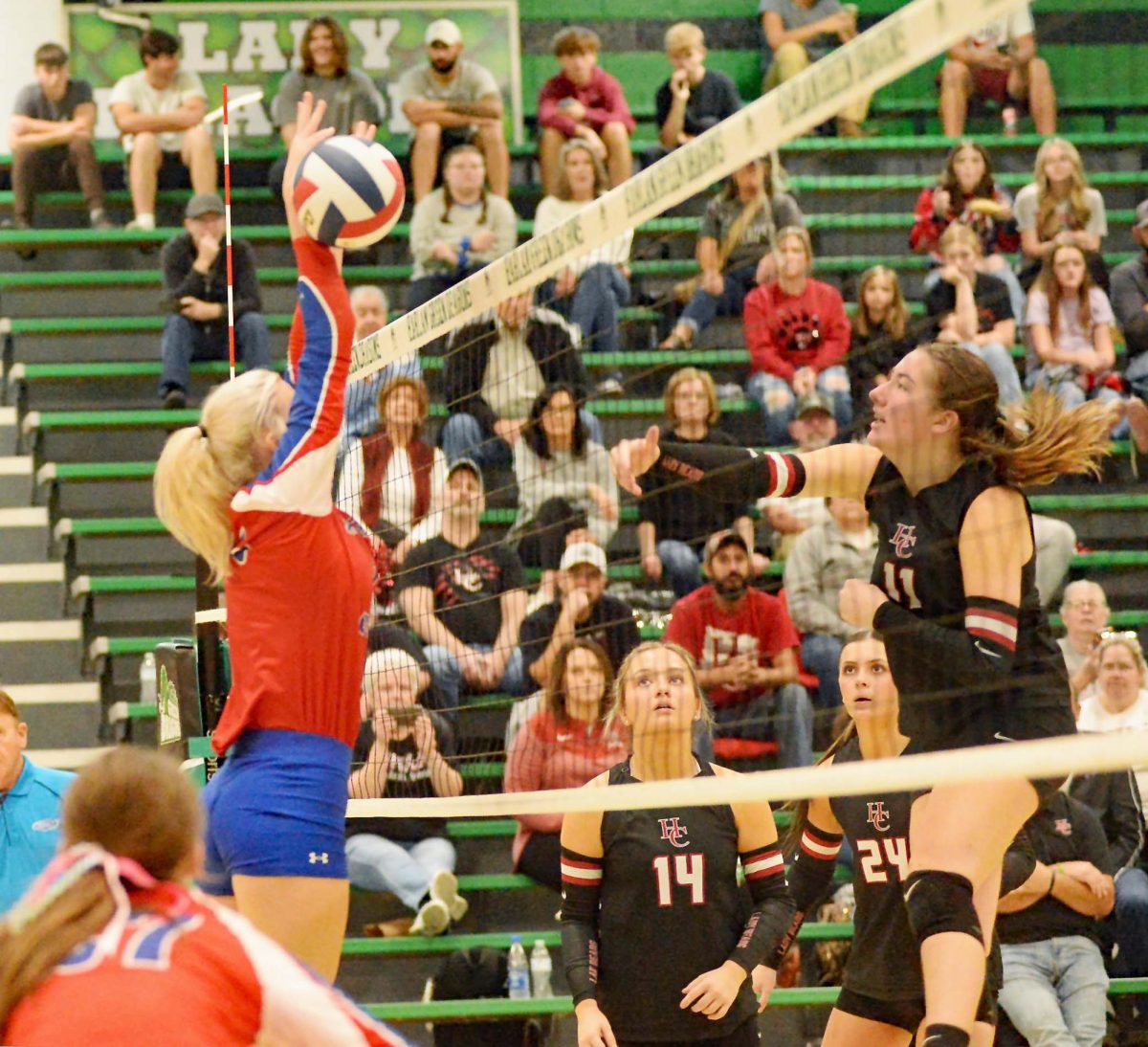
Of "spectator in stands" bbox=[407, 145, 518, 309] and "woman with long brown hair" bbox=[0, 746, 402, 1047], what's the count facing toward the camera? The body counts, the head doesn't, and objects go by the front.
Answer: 1

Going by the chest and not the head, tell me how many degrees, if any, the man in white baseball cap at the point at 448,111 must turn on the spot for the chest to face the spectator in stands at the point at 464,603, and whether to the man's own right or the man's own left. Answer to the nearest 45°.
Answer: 0° — they already face them

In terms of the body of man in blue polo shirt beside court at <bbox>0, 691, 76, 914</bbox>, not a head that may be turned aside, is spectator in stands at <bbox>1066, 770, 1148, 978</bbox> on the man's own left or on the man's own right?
on the man's own left

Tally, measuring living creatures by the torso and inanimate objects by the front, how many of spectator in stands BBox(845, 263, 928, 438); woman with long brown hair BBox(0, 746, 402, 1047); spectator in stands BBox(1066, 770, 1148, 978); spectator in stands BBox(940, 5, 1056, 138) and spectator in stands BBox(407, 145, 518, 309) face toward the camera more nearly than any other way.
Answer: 4

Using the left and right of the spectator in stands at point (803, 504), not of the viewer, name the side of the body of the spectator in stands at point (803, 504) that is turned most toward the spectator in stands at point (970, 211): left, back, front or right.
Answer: back

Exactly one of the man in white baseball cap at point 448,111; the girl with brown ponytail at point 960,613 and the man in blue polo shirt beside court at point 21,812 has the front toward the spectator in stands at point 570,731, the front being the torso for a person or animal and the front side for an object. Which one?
the man in white baseball cap

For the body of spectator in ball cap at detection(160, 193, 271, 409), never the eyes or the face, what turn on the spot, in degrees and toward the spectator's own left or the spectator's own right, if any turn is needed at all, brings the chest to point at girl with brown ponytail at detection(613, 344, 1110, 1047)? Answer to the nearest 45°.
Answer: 0° — they already face them

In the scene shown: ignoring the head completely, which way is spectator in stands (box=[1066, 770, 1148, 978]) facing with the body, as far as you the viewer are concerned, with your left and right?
facing the viewer

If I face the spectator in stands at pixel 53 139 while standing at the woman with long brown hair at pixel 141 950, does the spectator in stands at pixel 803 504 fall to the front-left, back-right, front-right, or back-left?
front-right

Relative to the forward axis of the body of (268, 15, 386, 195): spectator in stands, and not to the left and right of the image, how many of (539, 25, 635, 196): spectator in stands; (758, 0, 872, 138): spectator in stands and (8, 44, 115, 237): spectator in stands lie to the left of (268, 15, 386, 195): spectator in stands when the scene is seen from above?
2

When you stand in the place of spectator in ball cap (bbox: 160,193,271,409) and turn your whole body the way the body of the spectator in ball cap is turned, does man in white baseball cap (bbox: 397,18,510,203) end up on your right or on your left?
on your left

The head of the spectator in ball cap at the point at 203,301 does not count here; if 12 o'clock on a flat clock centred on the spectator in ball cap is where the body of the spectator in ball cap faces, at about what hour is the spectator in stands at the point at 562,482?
The spectator in stands is roughly at 11 o'clock from the spectator in ball cap.

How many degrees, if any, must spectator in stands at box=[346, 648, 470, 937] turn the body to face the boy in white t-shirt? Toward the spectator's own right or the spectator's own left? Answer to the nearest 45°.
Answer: approximately 180°
